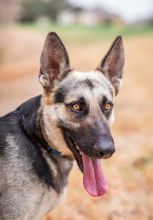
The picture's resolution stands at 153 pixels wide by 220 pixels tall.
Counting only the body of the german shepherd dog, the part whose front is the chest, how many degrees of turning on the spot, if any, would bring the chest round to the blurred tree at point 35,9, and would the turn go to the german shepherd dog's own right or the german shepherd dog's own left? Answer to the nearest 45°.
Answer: approximately 135° to the german shepherd dog's own left

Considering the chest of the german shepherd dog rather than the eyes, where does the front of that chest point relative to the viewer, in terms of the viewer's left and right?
facing the viewer and to the right of the viewer
